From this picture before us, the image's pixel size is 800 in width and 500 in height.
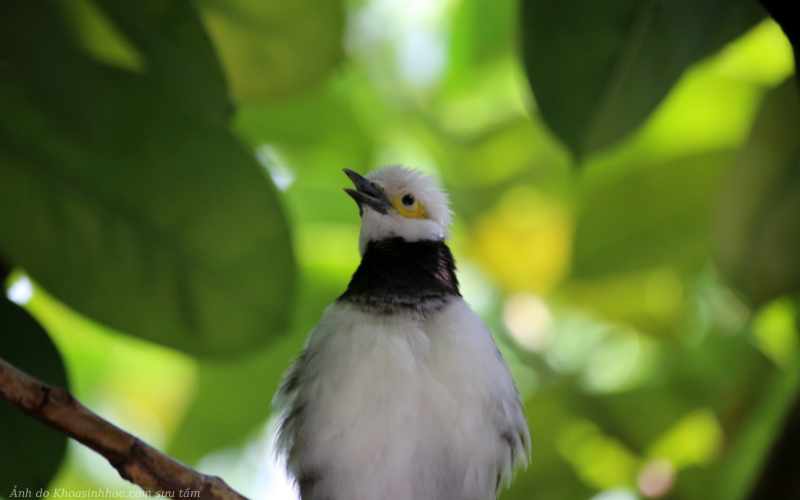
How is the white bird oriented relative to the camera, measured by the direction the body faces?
toward the camera

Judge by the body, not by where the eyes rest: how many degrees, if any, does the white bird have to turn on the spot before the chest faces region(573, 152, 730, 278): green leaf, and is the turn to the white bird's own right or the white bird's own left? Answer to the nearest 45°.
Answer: approximately 135° to the white bird's own left

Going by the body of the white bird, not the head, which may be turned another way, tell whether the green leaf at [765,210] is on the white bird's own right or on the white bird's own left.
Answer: on the white bird's own left

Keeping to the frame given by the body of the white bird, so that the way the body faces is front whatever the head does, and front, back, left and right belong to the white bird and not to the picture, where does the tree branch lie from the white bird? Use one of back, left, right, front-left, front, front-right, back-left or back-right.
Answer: front-right

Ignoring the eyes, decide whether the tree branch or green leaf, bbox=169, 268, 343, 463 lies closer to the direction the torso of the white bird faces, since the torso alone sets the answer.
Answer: the tree branch

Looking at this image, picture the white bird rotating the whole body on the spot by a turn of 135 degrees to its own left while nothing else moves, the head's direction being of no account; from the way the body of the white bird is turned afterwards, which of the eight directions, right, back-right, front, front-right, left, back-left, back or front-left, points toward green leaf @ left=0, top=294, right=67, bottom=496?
back-left
